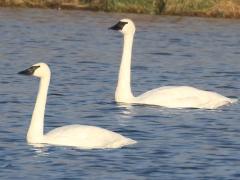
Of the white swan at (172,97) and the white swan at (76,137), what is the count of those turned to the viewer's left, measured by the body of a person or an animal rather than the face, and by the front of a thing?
2

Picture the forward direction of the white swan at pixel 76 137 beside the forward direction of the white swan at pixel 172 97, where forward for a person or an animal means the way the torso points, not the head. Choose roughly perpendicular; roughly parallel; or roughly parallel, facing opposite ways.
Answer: roughly parallel

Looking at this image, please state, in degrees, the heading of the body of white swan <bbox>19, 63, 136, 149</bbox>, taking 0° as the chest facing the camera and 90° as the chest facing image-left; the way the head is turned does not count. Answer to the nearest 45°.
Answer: approximately 90°

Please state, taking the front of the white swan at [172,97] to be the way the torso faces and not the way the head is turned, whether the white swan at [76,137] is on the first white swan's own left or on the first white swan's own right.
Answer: on the first white swan's own left

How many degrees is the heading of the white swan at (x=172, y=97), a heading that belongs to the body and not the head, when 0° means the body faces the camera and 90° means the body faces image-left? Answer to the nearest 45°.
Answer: approximately 90°
